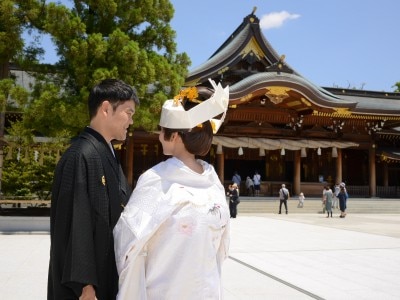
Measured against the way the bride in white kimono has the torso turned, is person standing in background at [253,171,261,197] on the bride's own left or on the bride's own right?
on the bride's own right

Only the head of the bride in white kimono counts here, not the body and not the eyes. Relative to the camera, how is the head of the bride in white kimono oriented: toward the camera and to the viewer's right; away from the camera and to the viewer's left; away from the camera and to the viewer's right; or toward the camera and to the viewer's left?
away from the camera and to the viewer's left

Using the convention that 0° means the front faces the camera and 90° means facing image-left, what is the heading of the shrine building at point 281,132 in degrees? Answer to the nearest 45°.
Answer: approximately 0°

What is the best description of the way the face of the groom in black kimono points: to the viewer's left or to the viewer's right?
to the viewer's right

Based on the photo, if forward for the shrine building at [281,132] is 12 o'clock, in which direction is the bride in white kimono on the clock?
The bride in white kimono is roughly at 12 o'clock from the shrine building.

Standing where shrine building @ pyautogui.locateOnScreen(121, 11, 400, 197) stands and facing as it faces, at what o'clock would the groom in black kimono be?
The groom in black kimono is roughly at 12 o'clock from the shrine building.

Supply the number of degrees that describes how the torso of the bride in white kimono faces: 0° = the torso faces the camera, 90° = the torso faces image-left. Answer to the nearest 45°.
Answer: approximately 135°

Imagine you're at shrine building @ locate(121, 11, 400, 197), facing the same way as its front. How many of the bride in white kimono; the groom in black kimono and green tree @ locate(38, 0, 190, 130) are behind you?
0

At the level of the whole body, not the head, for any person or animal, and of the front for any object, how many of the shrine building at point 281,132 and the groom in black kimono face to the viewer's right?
1

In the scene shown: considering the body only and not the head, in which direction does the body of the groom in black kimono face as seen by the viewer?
to the viewer's right

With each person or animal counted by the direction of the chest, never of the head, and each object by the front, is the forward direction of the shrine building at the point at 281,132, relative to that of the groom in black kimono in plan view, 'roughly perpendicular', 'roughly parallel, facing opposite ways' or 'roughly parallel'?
roughly perpendicular

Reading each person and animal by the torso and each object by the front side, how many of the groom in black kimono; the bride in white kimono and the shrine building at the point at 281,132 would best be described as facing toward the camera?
1

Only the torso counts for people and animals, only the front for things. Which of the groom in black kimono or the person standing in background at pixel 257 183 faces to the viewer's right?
the groom in black kimono
